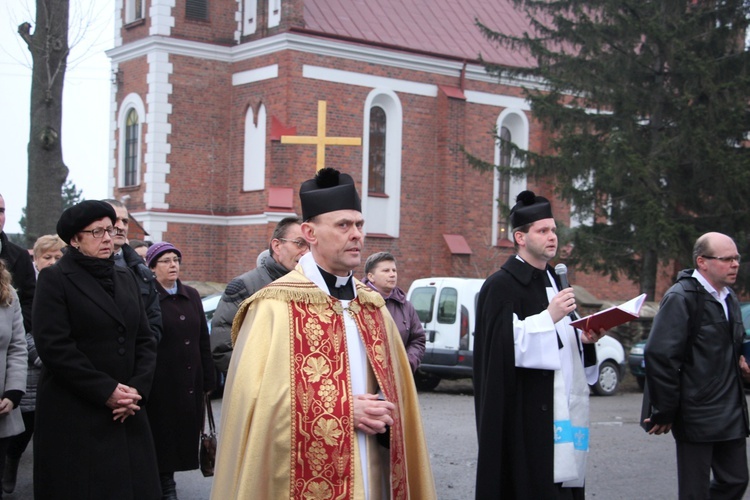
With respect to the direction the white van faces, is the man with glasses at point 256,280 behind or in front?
behind

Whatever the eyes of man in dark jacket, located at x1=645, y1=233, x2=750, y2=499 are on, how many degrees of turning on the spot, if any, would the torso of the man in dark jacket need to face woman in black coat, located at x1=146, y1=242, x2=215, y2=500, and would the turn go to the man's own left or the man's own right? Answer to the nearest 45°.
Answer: approximately 135° to the man's own right

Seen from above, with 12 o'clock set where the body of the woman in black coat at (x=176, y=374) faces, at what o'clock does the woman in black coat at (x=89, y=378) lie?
the woman in black coat at (x=89, y=378) is roughly at 2 o'clock from the woman in black coat at (x=176, y=374).

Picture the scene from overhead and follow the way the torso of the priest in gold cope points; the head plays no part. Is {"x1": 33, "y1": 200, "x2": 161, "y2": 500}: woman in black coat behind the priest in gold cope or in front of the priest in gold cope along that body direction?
behind

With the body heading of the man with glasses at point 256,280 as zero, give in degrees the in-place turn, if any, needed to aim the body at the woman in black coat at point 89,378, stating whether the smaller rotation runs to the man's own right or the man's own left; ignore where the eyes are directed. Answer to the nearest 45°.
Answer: approximately 90° to the man's own right

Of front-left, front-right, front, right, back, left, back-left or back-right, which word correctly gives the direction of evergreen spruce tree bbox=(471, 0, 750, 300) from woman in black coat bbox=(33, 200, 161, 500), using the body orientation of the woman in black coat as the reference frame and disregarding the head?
left

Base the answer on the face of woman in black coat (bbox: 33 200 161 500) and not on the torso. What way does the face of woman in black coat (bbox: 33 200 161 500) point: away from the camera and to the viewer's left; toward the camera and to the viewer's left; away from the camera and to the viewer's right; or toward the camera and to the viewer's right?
toward the camera and to the viewer's right

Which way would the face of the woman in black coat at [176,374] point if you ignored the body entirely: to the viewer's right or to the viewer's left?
to the viewer's right

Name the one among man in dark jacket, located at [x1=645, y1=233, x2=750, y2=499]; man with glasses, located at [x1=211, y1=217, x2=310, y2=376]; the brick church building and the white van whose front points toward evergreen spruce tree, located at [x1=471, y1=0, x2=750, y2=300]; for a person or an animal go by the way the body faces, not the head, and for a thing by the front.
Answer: the white van

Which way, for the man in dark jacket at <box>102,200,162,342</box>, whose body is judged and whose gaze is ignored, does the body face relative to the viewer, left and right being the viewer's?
facing the viewer and to the right of the viewer

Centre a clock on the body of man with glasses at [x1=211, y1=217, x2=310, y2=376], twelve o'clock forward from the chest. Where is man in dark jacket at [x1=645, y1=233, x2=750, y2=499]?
The man in dark jacket is roughly at 11 o'clock from the man with glasses.
